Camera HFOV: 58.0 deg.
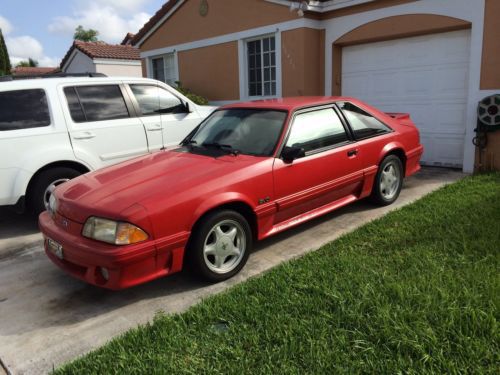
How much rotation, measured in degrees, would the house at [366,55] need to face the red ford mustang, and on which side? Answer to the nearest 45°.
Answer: approximately 45° to its left

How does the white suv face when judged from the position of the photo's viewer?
facing away from the viewer and to the right of the viewer

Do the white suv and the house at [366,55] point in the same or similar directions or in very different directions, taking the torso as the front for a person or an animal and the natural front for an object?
very different directions

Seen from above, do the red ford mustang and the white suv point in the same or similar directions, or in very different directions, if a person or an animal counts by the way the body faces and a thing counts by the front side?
very different directions

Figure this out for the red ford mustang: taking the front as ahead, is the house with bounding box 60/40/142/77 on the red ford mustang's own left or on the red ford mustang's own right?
on the red ford mustang's own right

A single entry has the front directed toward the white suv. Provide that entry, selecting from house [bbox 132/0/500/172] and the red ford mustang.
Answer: the house

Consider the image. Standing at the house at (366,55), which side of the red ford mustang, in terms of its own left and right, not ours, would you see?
back

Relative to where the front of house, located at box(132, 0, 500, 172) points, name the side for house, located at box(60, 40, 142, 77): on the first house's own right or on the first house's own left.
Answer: on the first house's own right

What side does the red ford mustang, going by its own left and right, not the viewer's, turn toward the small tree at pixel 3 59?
right

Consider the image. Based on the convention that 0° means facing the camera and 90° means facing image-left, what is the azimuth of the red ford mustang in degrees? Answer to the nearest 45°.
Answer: approximately 45°
